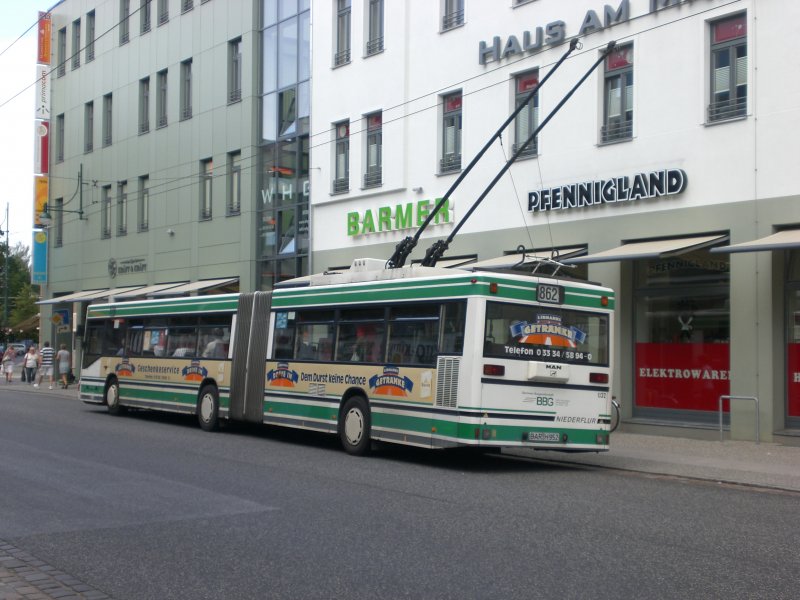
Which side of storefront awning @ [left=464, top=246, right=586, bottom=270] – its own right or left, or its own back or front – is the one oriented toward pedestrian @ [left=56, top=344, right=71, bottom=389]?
right

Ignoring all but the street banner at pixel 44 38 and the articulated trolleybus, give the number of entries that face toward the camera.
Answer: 1

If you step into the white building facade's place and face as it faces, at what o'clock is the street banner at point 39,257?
The street banner is roughly at 3 o'clock from the white building facade.

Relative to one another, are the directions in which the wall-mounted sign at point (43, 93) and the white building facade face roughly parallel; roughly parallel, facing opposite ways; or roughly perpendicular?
roughly perpendicular

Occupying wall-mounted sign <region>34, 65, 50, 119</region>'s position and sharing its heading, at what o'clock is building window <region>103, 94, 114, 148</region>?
The building window is roughly at 11 o'clock from the wall-mounted sign.

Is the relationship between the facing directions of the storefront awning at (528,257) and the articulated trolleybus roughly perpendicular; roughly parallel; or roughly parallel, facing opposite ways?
roughly perpendicular
